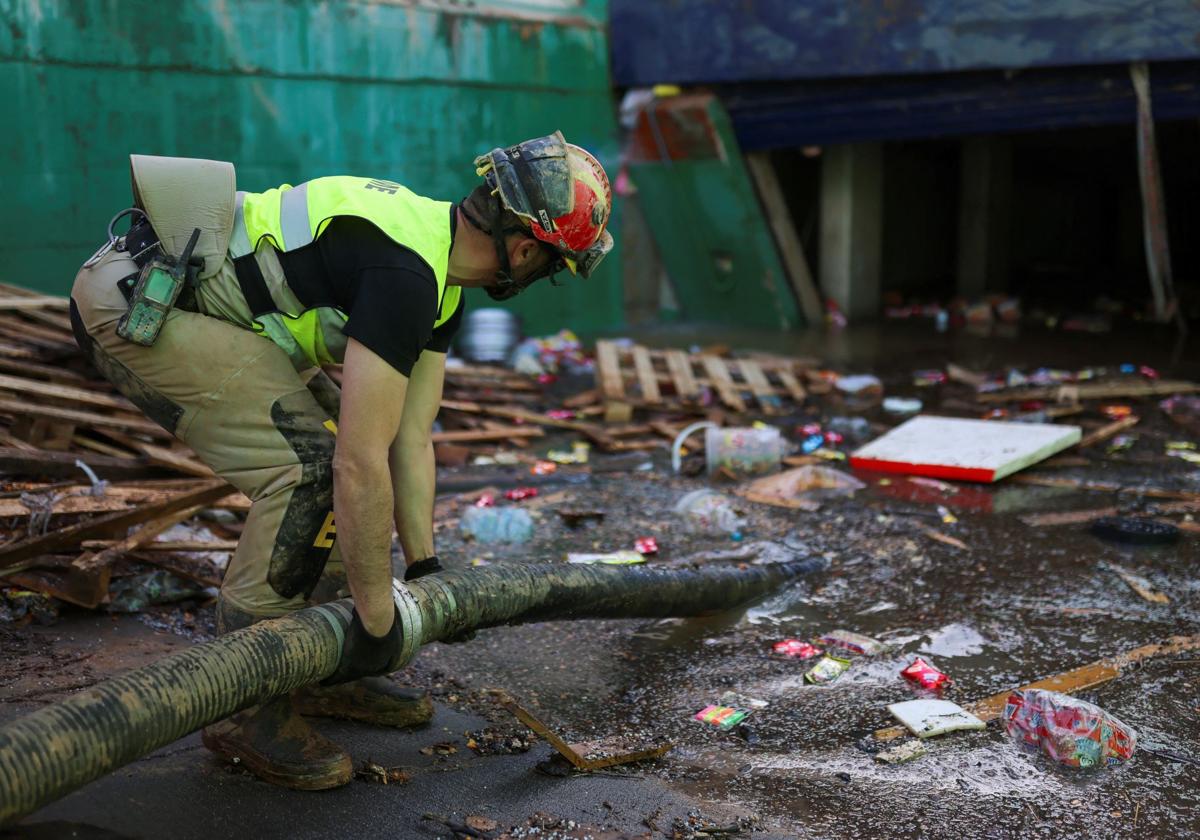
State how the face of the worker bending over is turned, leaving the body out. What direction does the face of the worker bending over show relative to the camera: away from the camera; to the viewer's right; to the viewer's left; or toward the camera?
to the viewer's right

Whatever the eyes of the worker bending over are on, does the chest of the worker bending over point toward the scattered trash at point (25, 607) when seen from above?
no

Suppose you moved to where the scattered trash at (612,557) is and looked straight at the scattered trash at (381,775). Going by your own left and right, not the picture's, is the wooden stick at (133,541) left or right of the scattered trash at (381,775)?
right

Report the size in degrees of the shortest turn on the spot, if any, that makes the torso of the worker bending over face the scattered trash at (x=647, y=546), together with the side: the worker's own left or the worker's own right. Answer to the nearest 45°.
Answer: approximately 45° to the worker's own left

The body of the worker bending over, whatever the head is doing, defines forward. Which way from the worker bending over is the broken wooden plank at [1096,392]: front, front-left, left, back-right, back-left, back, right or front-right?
front-left

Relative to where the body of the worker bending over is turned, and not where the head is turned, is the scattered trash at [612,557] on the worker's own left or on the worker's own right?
on the worker's own left

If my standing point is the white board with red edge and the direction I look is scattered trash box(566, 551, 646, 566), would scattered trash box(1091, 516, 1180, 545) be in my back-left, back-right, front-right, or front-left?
front-left

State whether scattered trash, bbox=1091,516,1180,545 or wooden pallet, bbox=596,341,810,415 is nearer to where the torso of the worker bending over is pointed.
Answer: the scattered trash

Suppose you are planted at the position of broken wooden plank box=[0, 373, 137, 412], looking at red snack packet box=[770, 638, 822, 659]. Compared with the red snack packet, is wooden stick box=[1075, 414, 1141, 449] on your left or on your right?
left

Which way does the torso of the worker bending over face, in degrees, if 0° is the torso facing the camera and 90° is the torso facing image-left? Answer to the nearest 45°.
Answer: approximately 270°

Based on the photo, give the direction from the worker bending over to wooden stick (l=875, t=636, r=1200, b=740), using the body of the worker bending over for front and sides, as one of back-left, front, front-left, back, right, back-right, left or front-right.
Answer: front

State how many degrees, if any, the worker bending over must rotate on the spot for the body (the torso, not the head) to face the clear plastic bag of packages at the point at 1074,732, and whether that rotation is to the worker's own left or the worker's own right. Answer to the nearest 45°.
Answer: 0° — they already face it

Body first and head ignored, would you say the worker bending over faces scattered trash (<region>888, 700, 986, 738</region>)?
yes

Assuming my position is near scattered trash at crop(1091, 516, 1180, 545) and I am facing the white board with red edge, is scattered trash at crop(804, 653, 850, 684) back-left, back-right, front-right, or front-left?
back-left

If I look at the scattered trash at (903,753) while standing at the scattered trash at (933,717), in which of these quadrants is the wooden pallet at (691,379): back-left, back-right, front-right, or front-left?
back-right
